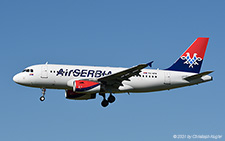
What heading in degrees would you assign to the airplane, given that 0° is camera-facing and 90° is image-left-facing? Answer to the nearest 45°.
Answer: approximately 90°
